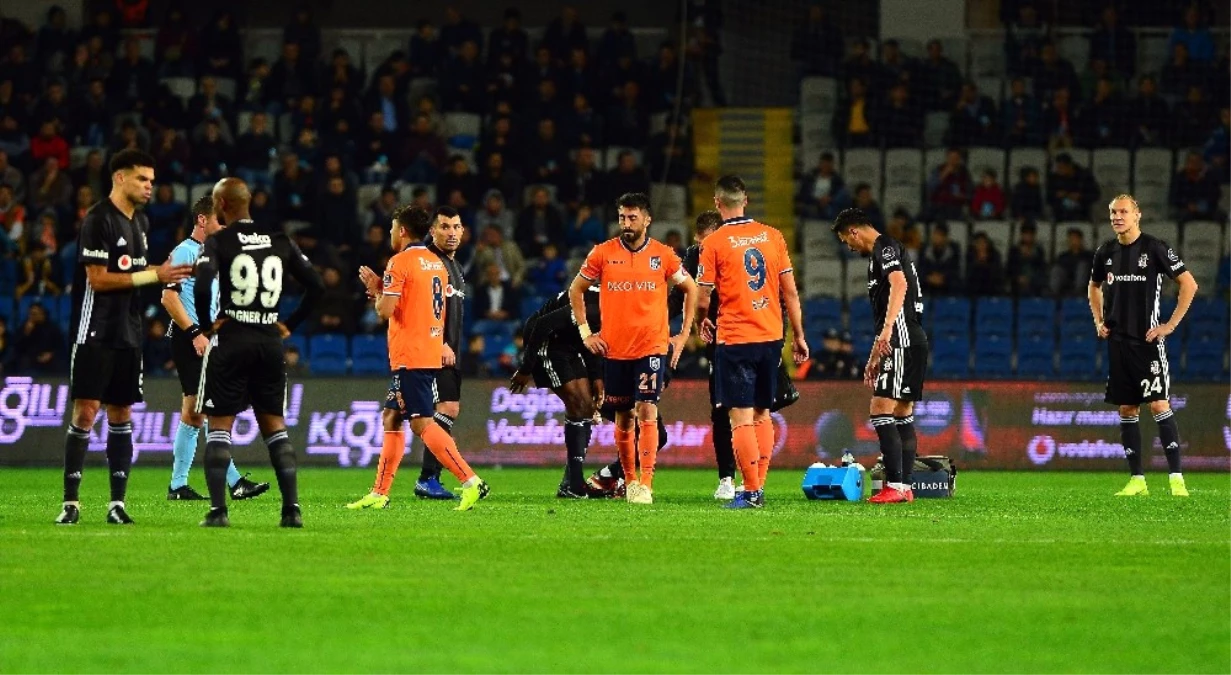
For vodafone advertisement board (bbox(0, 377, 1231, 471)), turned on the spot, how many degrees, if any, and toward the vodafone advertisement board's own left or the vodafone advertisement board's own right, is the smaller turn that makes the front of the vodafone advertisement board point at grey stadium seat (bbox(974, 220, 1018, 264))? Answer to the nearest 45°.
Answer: approximately 135° to the vodafone advertisement board's own left

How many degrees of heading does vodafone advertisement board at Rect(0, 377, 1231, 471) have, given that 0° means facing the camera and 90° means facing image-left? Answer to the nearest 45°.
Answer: approximately 0°

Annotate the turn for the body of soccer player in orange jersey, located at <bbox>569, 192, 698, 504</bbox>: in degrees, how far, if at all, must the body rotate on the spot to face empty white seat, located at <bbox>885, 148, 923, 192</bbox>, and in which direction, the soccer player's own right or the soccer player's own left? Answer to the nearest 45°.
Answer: approximately 180°

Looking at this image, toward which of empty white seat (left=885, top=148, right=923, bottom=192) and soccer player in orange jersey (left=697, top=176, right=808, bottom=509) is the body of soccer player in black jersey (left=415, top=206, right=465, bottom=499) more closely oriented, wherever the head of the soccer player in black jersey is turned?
the soccer player in orange jersey

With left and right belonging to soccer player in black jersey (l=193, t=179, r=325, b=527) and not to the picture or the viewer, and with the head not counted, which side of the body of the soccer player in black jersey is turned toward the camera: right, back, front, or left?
back

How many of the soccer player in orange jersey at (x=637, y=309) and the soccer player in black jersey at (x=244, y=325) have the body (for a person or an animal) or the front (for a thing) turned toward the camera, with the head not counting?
1

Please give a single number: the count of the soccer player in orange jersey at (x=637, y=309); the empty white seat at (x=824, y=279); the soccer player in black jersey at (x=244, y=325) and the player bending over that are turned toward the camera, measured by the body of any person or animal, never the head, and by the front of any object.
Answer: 2

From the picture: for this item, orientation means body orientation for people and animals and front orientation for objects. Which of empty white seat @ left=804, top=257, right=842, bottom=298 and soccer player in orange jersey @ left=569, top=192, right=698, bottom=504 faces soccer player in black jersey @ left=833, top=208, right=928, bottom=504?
the empty white seat

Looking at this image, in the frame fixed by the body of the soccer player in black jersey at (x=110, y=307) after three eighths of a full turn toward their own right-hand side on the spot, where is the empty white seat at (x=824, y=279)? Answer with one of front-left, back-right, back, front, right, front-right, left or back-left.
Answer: back-right

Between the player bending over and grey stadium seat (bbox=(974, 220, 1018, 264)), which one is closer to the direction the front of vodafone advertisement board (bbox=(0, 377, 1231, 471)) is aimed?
the player bending over

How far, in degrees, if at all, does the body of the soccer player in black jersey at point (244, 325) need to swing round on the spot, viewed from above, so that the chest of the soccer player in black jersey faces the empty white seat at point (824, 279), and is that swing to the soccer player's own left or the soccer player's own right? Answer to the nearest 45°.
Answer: approximately 45° to the soccer player's own right

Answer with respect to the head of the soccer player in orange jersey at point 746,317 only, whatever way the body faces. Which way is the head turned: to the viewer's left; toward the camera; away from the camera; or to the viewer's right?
away from the camera
